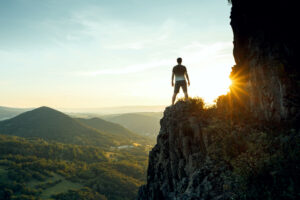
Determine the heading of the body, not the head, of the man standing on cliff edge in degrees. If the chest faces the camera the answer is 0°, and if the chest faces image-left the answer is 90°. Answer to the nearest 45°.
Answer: approximately 180°
